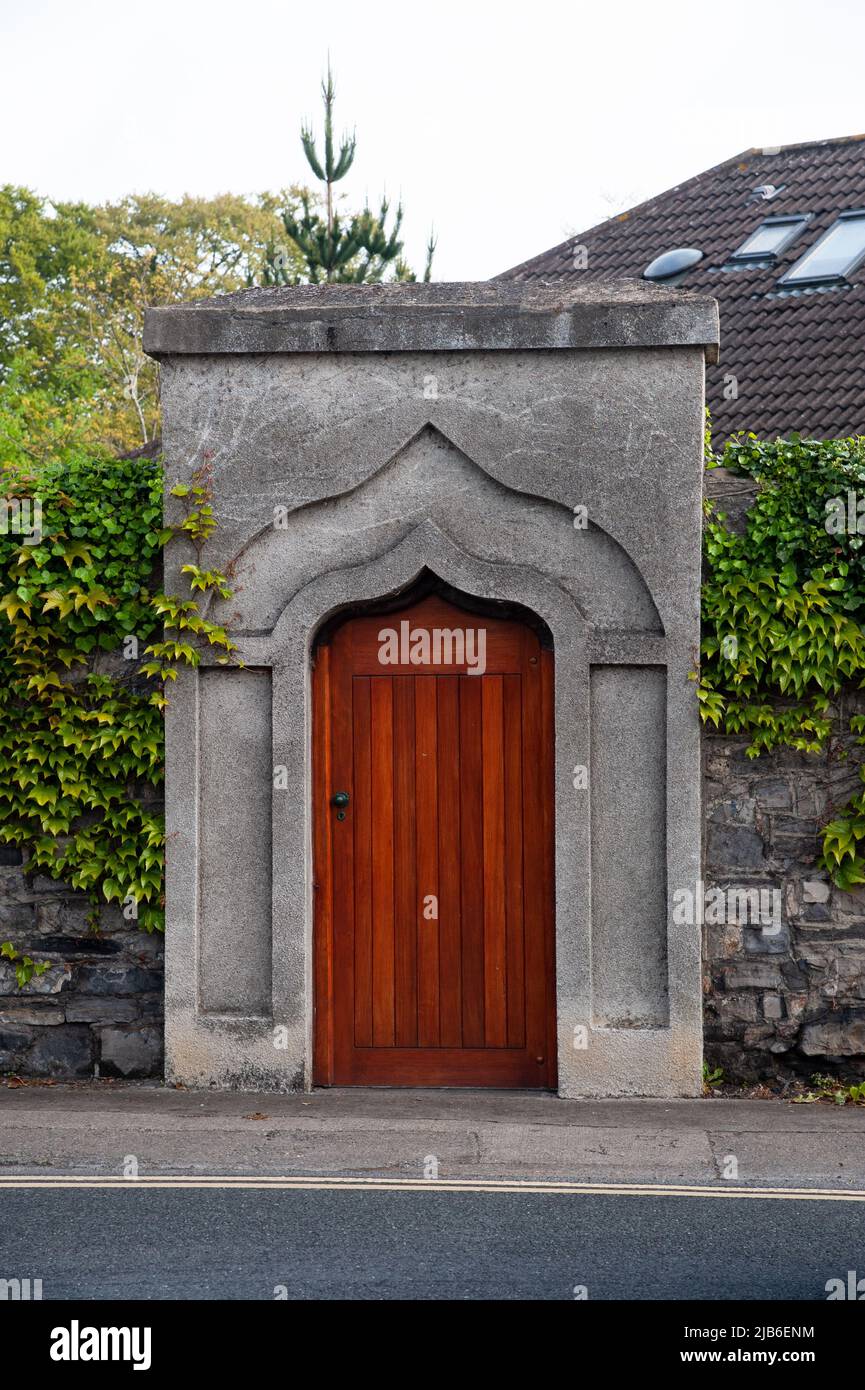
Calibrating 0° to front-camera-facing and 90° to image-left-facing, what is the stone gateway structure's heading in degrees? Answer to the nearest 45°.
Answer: approximately 0°

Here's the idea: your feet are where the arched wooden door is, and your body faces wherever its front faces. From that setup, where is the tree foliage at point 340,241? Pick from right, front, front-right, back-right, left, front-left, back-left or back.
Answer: back

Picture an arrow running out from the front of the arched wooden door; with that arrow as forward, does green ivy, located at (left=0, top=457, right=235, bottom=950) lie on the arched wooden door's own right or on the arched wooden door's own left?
on the arched wooden door's own right

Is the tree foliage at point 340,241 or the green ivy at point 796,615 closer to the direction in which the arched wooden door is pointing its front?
the green ivy

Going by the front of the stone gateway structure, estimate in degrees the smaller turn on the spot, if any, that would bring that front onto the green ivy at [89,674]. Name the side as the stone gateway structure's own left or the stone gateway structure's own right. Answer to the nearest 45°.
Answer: approximately 90° to the stone gateway structure's own right

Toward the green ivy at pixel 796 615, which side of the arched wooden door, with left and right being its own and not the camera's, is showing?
left

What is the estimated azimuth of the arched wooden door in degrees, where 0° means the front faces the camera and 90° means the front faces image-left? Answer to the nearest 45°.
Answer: approximately 0°

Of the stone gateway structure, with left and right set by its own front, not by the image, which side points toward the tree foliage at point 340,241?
back
